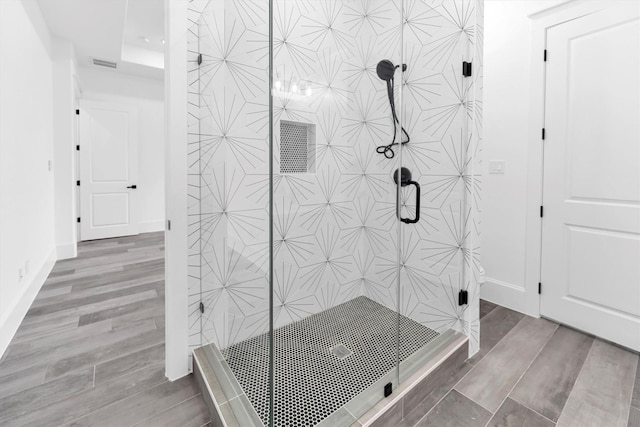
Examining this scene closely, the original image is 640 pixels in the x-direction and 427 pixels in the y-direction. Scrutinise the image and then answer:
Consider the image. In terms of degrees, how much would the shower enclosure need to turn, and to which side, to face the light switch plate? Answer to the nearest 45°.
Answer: approximately 90° to its left

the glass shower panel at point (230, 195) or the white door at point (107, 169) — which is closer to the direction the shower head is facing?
the glass shower panel

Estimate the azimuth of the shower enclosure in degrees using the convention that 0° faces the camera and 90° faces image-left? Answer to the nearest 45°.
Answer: approximately 315°

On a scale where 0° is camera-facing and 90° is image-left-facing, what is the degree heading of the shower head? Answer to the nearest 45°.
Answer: approximately 45°

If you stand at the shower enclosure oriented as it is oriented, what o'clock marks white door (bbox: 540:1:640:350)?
The white door is roughly at 10 o'clock from the shower enclosure.
